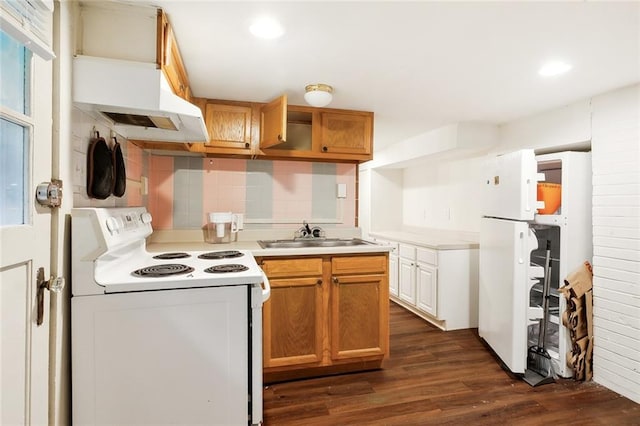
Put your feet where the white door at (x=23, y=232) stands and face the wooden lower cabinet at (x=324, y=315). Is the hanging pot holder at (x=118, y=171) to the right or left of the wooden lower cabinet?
left

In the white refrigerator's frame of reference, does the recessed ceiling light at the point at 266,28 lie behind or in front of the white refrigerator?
in front

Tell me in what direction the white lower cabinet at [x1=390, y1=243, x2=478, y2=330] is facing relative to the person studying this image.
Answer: facing the viewer and to the left of the viewer

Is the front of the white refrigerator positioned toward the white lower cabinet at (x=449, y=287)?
no

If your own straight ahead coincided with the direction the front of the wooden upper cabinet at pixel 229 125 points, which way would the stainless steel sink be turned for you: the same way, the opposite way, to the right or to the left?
the same way

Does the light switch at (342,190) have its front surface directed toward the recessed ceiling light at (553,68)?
no

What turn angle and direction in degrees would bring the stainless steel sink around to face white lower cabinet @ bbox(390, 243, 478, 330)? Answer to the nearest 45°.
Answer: approximately 90° to its left

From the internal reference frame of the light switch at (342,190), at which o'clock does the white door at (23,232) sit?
The white door is roughly at 1 o'clock from the light switch.

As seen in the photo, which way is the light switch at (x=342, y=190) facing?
toward the camera
